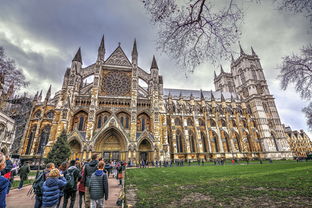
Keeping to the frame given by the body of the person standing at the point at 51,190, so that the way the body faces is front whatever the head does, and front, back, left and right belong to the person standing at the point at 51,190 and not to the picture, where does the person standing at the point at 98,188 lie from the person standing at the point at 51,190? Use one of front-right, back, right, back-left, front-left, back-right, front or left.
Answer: front-right

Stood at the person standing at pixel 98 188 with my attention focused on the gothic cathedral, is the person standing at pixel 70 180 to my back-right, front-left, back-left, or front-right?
front-left

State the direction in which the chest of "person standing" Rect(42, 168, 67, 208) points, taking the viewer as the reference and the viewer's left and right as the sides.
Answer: facing away from the viewer and to the right of the viewer

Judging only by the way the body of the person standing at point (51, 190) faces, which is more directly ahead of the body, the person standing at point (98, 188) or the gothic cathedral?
the gothic cathedral

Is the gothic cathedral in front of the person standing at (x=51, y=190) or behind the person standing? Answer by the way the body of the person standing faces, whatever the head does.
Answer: in front
